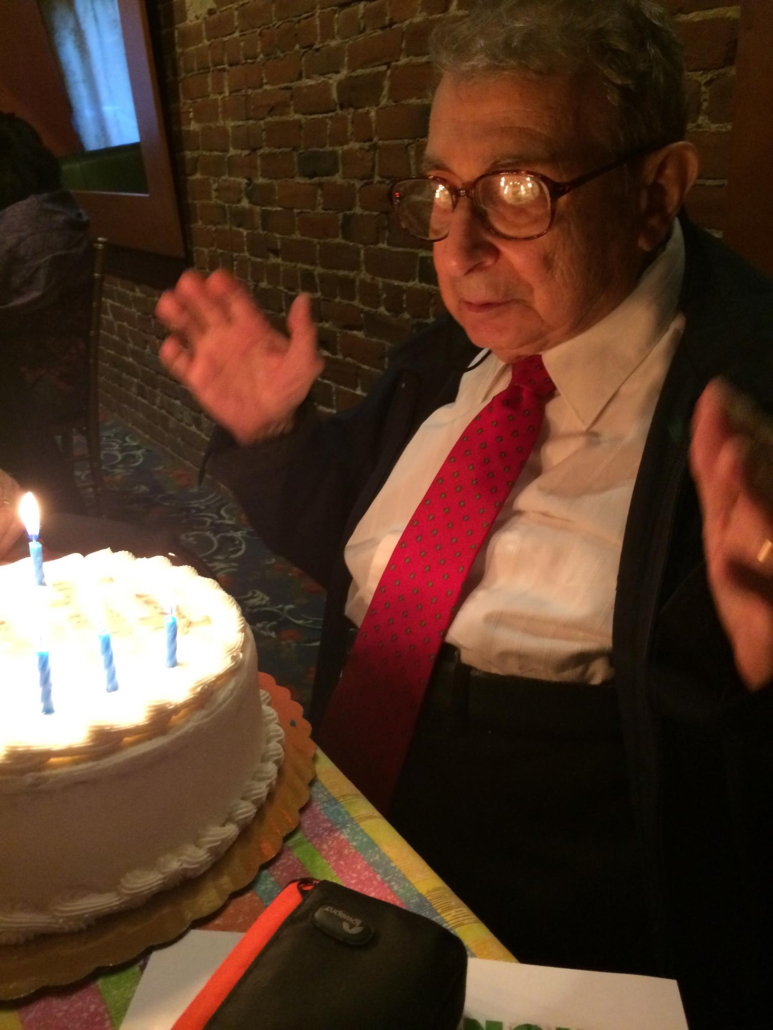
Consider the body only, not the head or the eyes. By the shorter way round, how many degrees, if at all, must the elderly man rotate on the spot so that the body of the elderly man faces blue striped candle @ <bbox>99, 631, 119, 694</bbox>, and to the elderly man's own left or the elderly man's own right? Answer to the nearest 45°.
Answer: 0° — they already face it

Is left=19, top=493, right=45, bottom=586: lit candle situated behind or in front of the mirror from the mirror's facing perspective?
in front

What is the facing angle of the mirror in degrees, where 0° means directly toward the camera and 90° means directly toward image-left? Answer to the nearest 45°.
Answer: approximately 45°

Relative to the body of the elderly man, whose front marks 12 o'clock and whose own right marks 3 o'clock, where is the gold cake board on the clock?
The gold cake board is roughly at 12 o'clock from the elderly man.

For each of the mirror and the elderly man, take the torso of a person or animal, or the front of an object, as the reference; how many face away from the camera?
0

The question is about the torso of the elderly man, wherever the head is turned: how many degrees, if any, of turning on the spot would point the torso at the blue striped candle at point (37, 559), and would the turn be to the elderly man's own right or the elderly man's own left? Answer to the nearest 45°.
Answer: approximately 45° to the elderly man's own right
